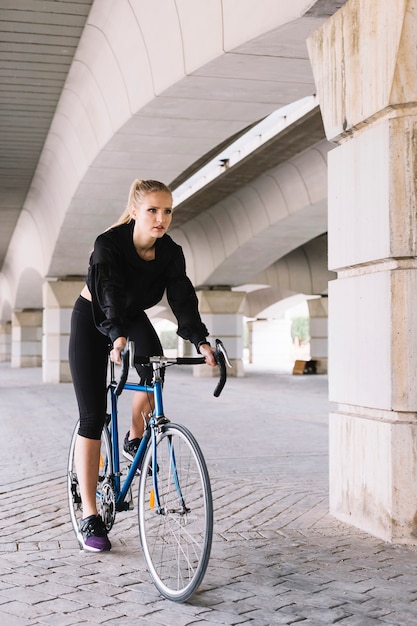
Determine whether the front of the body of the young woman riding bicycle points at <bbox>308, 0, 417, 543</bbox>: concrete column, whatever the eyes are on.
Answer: no

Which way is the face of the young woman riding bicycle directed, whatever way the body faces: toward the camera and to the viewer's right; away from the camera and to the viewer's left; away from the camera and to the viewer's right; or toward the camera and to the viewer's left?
toward the camera and to the viewer's right

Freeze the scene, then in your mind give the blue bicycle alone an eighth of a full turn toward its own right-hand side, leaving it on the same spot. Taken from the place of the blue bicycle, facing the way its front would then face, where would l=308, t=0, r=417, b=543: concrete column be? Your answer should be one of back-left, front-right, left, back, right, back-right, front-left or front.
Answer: back-left

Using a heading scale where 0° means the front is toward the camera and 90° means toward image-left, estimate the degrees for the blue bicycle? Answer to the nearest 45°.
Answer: approximately 315°

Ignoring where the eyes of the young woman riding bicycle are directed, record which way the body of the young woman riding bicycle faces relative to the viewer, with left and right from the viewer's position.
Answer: facing the viewer and to the right of the viewer
